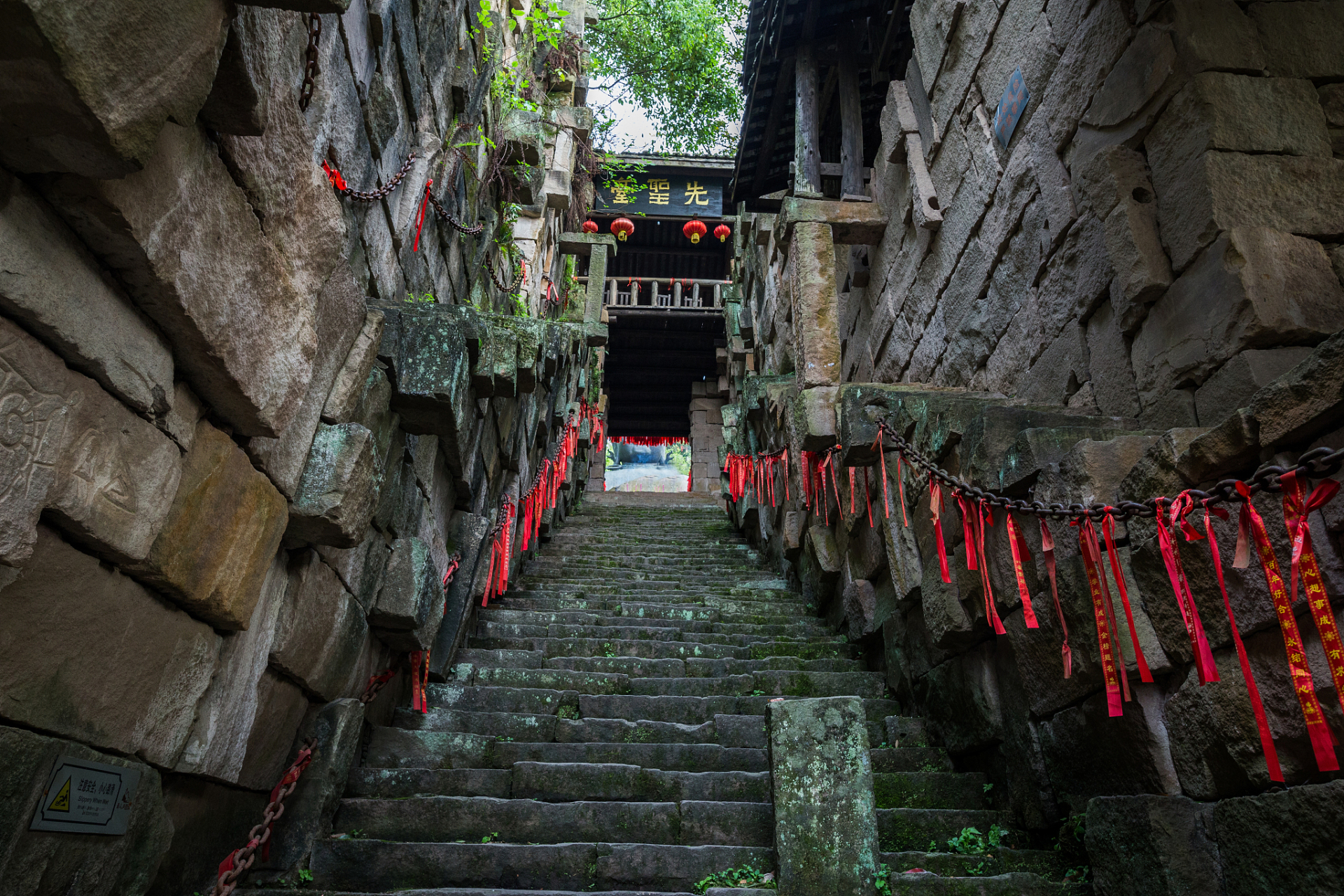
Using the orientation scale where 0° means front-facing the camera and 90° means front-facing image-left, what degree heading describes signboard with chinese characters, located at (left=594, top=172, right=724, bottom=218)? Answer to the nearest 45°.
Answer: approximately 0°

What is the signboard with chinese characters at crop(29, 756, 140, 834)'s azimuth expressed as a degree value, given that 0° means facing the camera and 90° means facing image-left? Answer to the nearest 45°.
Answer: approximately 315°

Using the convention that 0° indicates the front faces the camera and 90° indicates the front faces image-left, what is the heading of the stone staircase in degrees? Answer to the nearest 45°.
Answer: approximately 0°

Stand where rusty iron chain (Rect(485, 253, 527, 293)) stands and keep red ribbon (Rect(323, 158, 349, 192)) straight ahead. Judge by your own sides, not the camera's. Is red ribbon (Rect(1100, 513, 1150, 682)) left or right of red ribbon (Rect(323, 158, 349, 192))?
left
